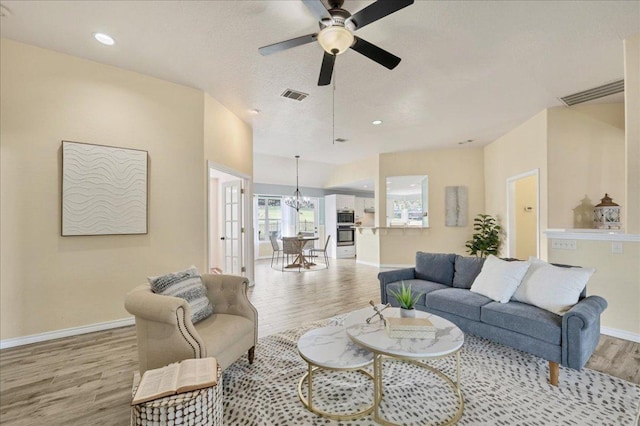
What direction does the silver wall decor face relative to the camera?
toward the camera

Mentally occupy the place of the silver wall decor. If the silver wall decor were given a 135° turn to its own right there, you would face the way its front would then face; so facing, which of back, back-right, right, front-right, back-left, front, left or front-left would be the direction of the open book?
back-left

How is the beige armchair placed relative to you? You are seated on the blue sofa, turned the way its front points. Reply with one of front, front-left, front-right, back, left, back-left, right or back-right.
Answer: front

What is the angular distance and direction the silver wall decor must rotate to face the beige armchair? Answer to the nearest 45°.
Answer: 0° — it already faces it

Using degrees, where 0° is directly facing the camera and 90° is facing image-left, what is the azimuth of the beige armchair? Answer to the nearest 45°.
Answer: approximately 315°

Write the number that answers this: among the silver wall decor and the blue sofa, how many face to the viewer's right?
0

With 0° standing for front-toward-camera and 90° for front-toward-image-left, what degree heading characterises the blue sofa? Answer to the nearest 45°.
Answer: approximately 45°

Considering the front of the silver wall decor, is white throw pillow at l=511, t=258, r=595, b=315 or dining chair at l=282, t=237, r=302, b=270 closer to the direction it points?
the white throw pillow

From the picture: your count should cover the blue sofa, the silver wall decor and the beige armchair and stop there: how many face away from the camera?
0

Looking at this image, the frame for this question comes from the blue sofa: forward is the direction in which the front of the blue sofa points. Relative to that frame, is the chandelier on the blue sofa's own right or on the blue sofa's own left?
on the blue sofa's own right

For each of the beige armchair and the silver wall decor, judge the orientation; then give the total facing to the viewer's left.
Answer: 0

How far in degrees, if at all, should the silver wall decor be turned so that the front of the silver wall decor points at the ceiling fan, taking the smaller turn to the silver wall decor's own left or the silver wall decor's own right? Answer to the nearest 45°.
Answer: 0° — it already faces it

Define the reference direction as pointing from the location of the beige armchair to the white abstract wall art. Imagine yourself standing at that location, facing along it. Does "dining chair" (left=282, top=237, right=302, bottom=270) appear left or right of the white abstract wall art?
right

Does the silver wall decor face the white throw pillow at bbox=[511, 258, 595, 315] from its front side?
yes

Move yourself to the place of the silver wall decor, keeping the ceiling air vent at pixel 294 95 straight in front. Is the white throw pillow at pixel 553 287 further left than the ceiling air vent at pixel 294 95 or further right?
left

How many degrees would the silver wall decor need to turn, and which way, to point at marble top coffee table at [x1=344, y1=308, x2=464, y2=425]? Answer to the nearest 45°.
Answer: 0° — it already faces it

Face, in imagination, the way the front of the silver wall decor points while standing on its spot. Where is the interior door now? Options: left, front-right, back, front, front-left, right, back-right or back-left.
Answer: front-right

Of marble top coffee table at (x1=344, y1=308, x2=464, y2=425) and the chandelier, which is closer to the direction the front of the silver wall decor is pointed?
the marble top coffee table

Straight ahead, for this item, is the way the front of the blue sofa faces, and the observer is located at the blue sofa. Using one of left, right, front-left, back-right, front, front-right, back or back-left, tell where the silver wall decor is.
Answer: back-right

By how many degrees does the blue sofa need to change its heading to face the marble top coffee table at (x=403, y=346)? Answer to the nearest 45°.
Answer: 0° — it already faces it

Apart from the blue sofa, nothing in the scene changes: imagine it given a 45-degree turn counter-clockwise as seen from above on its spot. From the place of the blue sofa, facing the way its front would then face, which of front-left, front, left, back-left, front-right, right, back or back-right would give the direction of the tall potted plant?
back
